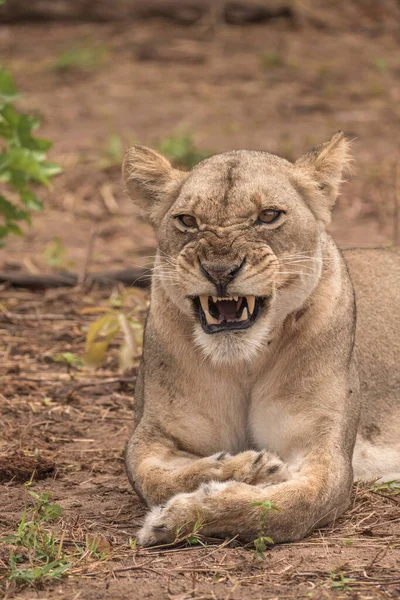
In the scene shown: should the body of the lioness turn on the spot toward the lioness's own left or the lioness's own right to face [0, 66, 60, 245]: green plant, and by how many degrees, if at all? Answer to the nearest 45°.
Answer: approximately 90° to the lioness's own right

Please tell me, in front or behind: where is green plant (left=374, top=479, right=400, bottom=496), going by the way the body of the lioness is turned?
behind

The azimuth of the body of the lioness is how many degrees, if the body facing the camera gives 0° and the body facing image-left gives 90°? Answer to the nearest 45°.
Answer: approximately 45°

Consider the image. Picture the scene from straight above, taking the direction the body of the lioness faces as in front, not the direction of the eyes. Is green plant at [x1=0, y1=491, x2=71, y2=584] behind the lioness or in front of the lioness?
in front

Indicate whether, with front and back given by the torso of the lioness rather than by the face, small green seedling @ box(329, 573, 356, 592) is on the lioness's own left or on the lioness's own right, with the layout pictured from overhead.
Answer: on the lioness's own left

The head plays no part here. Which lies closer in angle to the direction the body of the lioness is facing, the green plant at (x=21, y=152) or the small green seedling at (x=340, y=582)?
the small green seedling

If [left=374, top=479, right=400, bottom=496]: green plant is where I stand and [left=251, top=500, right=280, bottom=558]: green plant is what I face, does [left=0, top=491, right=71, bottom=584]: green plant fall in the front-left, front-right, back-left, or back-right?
front-right
